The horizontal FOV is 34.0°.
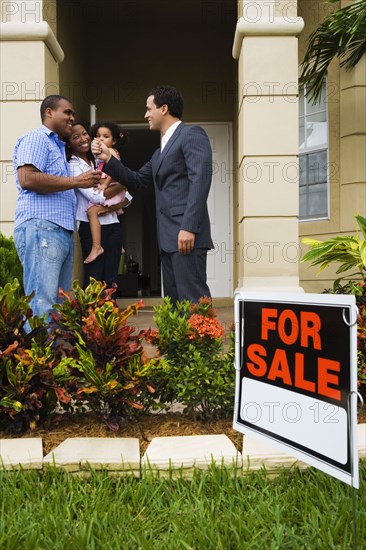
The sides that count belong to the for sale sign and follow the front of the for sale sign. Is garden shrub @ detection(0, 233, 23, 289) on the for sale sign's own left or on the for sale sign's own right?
on the for sale sign's own right

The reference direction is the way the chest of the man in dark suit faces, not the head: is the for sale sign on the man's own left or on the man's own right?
on the man's own left

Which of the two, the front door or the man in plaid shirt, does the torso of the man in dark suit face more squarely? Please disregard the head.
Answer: the man in plaid shirt

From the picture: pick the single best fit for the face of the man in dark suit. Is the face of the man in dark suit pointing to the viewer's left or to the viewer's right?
to the viewer's left

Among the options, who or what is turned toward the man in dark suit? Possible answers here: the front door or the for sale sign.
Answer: the front door

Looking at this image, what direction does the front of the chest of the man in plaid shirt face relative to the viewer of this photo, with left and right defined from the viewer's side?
facing to the right of the viewer

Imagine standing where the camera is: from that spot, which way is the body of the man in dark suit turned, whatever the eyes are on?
to the viewer's left

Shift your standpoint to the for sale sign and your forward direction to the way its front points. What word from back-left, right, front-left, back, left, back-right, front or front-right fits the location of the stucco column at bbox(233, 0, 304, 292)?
back-right

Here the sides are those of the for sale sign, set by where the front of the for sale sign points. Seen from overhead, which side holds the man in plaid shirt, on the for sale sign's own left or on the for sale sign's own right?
on the for sale sign's own right

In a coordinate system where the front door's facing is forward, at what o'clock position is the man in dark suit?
The man in dark suit is roughly at 12 o'clock from the front door.

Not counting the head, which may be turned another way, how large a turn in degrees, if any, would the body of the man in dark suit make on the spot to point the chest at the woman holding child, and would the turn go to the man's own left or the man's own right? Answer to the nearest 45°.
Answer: approximately 45° to the man's own right
